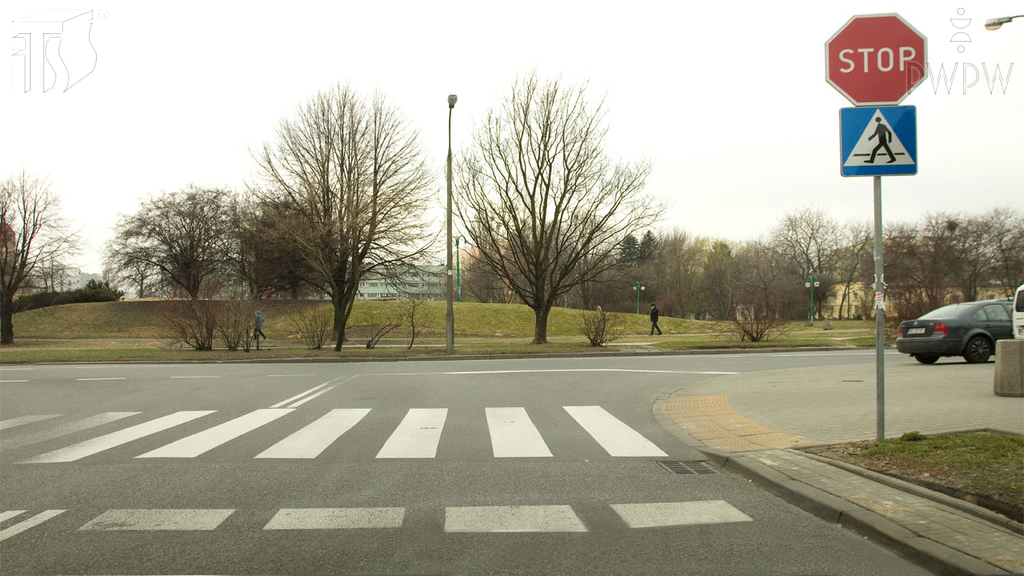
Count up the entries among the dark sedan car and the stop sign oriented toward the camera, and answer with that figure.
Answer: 1

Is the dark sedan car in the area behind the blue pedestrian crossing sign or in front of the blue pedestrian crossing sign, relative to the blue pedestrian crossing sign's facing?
behind

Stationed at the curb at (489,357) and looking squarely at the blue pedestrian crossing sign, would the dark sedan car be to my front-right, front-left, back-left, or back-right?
front-left

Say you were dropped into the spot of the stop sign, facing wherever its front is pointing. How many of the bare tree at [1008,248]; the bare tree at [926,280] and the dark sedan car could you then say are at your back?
3

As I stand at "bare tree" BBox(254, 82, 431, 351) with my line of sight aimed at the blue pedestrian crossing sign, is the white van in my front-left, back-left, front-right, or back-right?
front-left

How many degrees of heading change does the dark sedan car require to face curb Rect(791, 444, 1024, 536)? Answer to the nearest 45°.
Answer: approximately 135° to its right

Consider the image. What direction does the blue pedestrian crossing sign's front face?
toward the camera

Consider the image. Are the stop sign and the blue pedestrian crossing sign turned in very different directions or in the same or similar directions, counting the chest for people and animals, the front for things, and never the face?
same or similar directions

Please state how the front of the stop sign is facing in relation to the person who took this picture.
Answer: facing the viewer

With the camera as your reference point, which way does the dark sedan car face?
facing away from the viewer and to the right of the viewer
